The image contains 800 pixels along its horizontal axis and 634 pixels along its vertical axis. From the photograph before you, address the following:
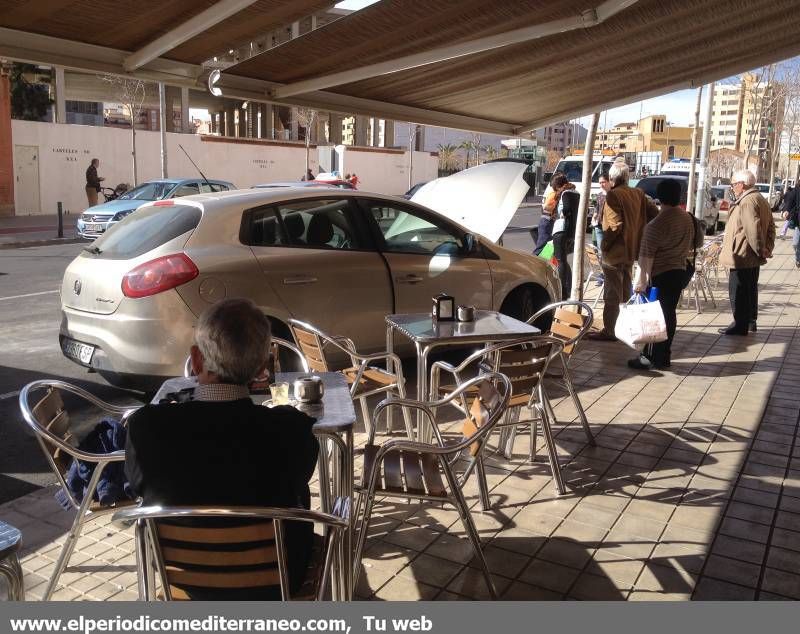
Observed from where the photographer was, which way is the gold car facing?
facing away from the viewer and to the right of the viewer

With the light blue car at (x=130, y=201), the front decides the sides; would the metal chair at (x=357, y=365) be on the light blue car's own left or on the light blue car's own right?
on the light blue car's own left

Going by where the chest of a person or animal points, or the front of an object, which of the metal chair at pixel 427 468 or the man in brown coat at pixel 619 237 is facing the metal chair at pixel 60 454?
the metal chair at pixel 427 468

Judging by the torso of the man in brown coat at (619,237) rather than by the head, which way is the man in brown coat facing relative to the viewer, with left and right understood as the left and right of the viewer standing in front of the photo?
facing away from the viewer and to the left of the viewer

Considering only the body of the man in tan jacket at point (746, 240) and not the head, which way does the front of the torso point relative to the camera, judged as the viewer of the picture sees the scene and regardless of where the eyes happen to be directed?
to the viewer's left

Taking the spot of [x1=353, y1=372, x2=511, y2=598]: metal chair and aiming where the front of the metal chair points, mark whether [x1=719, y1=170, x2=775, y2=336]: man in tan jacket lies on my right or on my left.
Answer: on my right

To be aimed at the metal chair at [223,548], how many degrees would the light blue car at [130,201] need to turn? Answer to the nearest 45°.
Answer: approximately 45° to its left

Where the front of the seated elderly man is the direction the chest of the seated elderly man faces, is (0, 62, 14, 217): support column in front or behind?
in front

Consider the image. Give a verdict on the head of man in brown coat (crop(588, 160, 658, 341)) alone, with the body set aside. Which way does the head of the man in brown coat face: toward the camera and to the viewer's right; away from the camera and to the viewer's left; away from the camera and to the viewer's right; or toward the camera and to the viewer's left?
away from the camera and to the viewer's left

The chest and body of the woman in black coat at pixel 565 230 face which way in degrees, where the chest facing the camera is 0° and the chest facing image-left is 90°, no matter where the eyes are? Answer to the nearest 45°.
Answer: approximately 90°

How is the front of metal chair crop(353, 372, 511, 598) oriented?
to the viewer's left

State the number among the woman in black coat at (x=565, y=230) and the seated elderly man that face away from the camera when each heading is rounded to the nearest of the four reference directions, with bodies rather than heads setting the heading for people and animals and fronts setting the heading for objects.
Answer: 1

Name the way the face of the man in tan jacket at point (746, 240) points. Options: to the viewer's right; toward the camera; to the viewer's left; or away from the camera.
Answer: to the viewer's left

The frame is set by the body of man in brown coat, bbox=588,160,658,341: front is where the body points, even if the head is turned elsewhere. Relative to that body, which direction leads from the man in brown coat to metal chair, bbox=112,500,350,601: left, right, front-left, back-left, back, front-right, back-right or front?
back-left
